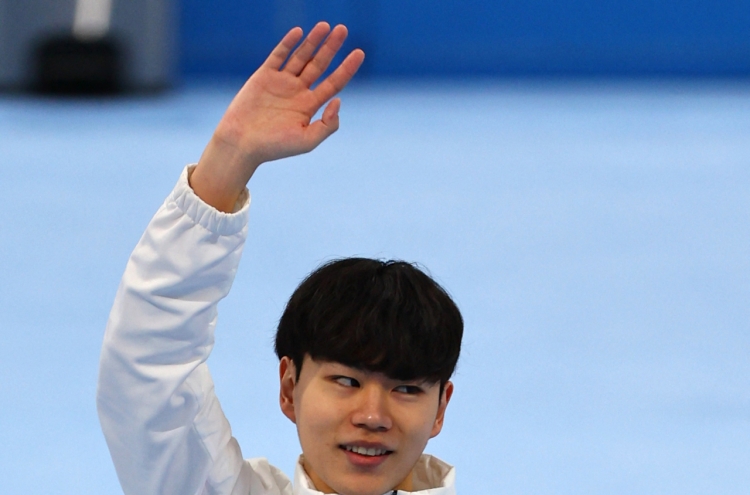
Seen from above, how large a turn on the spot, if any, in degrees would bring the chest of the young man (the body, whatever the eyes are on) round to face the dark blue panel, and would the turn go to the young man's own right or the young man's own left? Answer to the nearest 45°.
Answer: approximately 180°

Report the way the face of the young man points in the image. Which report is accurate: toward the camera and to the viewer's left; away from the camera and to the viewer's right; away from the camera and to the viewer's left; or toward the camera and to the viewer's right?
toward the camera and to the viewer's right
